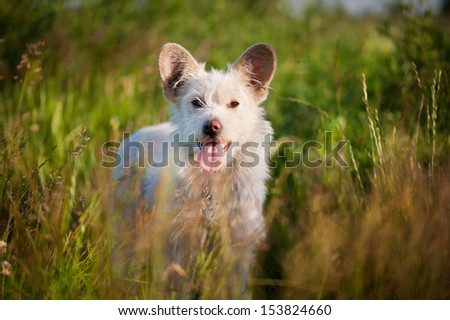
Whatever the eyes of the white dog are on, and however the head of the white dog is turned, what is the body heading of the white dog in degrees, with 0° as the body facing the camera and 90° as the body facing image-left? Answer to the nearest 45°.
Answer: approximately 315°

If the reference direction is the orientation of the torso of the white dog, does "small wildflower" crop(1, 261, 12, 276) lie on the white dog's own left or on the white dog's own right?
on the white dog's own right

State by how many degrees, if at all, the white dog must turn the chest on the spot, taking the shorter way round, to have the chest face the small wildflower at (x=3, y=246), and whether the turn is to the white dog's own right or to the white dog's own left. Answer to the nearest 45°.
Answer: approximately 90° to the white dog's own right
